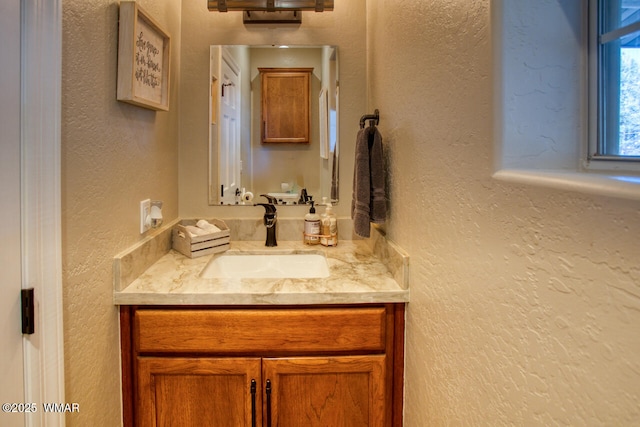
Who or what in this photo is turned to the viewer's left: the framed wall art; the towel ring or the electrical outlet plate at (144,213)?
the towel ring

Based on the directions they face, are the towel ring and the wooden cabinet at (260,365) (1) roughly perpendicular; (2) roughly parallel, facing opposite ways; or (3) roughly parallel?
roughly perpendicular

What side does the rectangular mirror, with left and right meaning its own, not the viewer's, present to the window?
front

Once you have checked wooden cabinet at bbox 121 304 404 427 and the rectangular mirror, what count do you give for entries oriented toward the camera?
2

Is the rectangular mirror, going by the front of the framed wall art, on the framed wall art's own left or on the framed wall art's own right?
on the framed wall art's own left

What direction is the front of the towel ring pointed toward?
to the viewer's left

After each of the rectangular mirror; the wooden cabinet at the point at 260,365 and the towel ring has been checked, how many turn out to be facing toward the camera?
2
